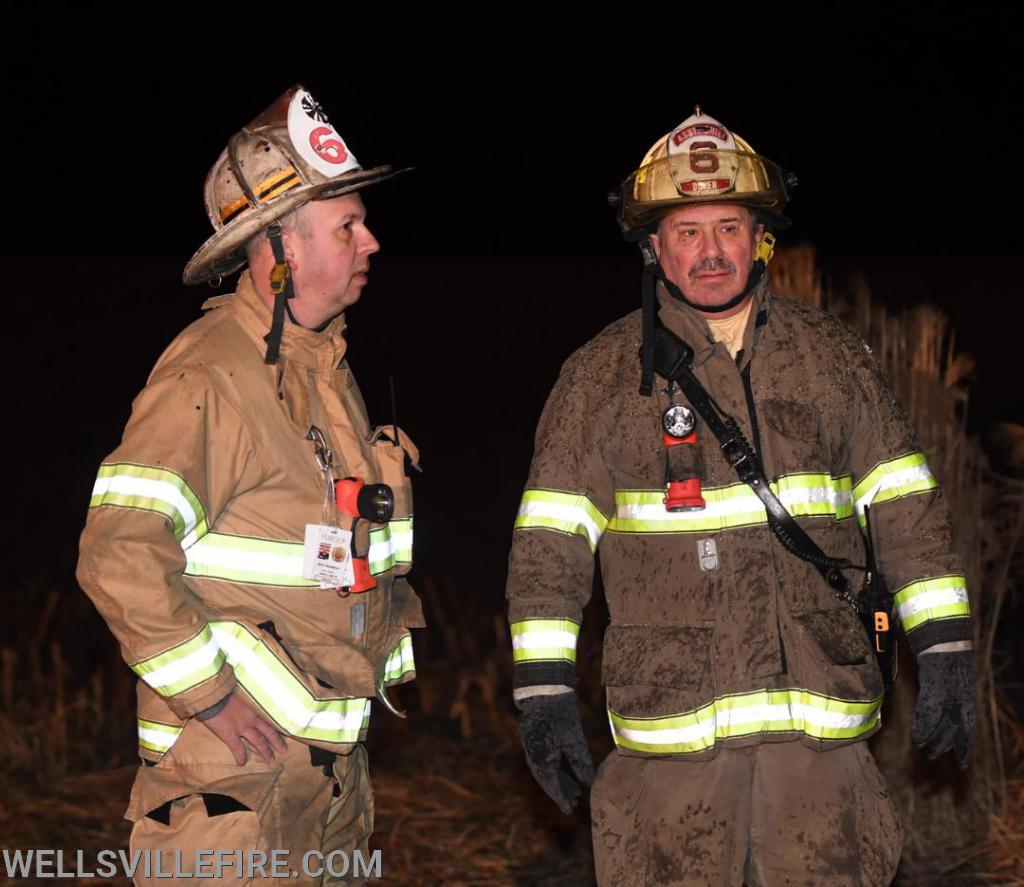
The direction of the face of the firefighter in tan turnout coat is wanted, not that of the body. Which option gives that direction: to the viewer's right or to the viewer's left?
to the viewer's right

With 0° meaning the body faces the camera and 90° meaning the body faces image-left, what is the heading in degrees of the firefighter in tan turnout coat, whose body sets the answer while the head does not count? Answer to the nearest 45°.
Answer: approximately 315°

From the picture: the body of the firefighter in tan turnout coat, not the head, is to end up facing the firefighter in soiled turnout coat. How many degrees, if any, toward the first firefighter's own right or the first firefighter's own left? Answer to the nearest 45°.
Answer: approximately 45° to the first firefighter's own left

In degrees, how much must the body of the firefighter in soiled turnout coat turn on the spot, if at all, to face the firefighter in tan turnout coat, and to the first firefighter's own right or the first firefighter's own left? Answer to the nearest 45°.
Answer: approximately 45° to the first firefighter's own right

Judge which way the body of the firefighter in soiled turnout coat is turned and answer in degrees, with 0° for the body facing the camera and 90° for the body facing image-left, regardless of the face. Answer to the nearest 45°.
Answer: approximately 0°
